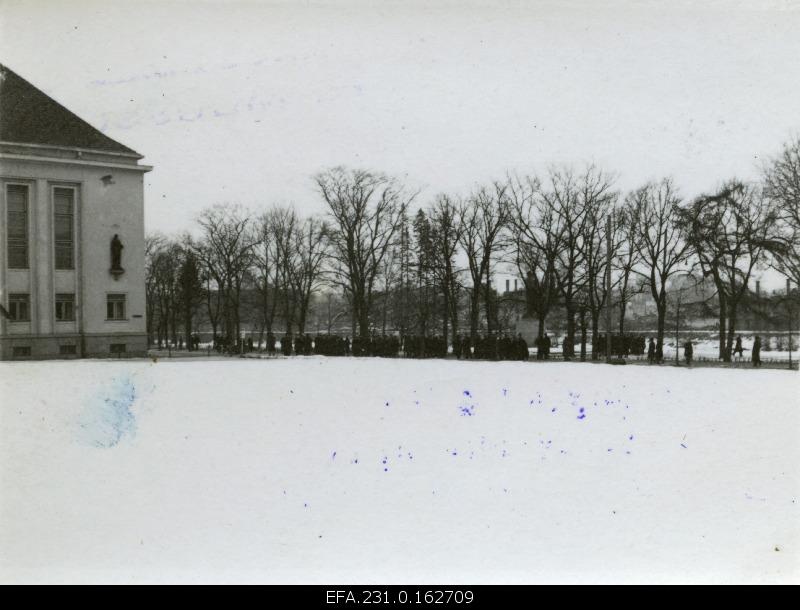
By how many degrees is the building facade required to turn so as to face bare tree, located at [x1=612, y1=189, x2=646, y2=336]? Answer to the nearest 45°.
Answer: approximately 135° to its left

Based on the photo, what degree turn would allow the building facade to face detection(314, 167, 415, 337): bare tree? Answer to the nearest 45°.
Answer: approximately 135° to its left

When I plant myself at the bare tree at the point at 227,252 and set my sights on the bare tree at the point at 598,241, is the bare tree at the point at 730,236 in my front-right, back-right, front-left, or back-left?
front-right

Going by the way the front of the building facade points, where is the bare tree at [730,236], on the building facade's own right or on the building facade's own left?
on the building facade's own left

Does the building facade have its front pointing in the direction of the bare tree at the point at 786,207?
no

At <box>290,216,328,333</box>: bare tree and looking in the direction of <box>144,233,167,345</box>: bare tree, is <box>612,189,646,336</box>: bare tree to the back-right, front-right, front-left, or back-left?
back-left

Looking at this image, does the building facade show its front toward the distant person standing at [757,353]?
no

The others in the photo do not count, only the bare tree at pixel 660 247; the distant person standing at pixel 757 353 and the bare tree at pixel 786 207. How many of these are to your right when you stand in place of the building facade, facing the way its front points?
0

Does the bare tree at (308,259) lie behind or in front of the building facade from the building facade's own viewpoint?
behind

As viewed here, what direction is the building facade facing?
toward the camera
